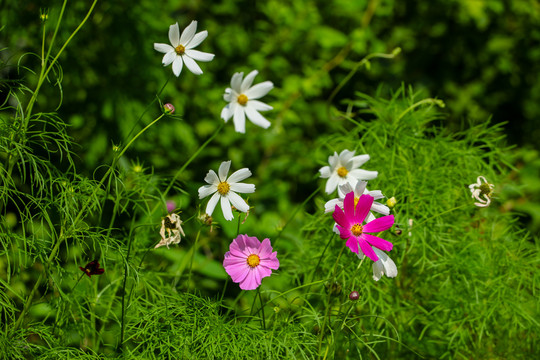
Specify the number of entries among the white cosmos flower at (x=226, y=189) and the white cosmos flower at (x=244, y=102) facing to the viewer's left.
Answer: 0

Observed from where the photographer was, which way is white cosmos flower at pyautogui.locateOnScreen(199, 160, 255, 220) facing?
facing the viewer
